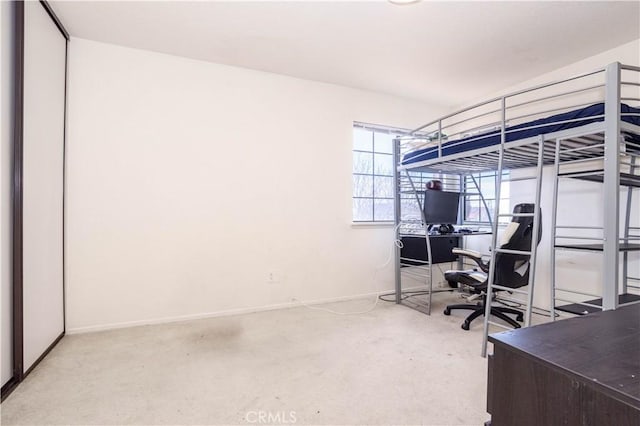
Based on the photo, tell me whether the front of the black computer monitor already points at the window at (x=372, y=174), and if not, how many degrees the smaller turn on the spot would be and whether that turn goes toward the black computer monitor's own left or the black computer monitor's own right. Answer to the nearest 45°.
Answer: approximately 135° to the black computer monitor's own right

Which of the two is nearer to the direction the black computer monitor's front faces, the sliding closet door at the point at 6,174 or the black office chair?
the black office chair

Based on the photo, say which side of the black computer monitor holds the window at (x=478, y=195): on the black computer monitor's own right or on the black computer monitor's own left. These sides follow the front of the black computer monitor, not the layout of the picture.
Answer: on the black computer monitor's own left

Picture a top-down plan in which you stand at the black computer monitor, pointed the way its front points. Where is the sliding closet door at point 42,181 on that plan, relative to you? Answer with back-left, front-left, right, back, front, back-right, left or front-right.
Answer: right

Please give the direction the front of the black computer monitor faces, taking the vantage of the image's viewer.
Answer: facing the viewer and to the right of the viewer

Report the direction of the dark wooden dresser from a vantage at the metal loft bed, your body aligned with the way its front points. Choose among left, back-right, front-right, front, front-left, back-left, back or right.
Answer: front-left

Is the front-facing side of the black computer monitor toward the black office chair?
yes

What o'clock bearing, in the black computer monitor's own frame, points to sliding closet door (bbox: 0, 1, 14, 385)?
The sliding closet door is roughly at 3 o'clock from the black computer monitor.

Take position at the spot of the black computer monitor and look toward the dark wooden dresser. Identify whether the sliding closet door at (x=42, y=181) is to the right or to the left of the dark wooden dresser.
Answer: right
